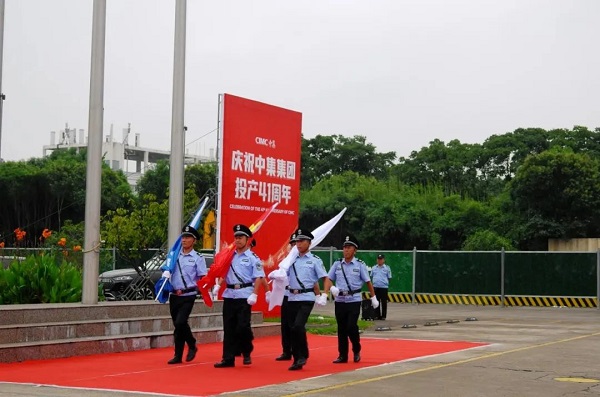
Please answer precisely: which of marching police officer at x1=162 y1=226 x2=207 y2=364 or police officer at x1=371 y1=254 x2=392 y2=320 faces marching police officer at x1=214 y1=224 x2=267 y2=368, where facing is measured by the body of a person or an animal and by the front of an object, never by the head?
the police officer

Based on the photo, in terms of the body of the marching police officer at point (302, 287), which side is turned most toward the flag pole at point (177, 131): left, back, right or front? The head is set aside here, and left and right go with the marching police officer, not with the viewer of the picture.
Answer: right

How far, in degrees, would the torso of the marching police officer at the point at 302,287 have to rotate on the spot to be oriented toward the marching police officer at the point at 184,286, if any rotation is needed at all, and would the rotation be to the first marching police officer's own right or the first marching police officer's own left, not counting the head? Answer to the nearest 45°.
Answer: approximately 45° to the first marching police officer's own right

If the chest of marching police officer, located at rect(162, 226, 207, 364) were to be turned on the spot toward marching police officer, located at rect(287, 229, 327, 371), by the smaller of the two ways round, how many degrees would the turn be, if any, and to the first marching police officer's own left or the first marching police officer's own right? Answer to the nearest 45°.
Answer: approximately 135° to the first marching police officer's own left

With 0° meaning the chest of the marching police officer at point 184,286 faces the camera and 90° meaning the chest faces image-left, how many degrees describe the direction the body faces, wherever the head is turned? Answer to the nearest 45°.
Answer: approximately 45°
